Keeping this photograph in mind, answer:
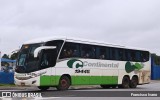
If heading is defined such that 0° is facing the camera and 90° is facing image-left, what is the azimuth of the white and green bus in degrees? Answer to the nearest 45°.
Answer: approximately 45°
